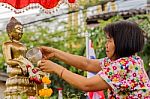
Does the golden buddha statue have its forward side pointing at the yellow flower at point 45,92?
yes

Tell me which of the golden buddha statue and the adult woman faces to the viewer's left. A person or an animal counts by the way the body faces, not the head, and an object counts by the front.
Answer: the adult woman

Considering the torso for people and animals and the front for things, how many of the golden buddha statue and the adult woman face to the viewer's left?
1

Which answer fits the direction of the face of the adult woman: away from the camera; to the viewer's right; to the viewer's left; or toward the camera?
to the viewer's left

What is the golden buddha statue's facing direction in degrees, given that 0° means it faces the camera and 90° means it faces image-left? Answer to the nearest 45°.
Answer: approximately 315°

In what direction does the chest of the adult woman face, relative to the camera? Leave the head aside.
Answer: to the viewer's left

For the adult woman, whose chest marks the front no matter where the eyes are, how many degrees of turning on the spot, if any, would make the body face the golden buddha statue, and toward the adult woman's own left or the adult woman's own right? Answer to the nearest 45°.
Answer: approximately 45° to the adult woman's own right
